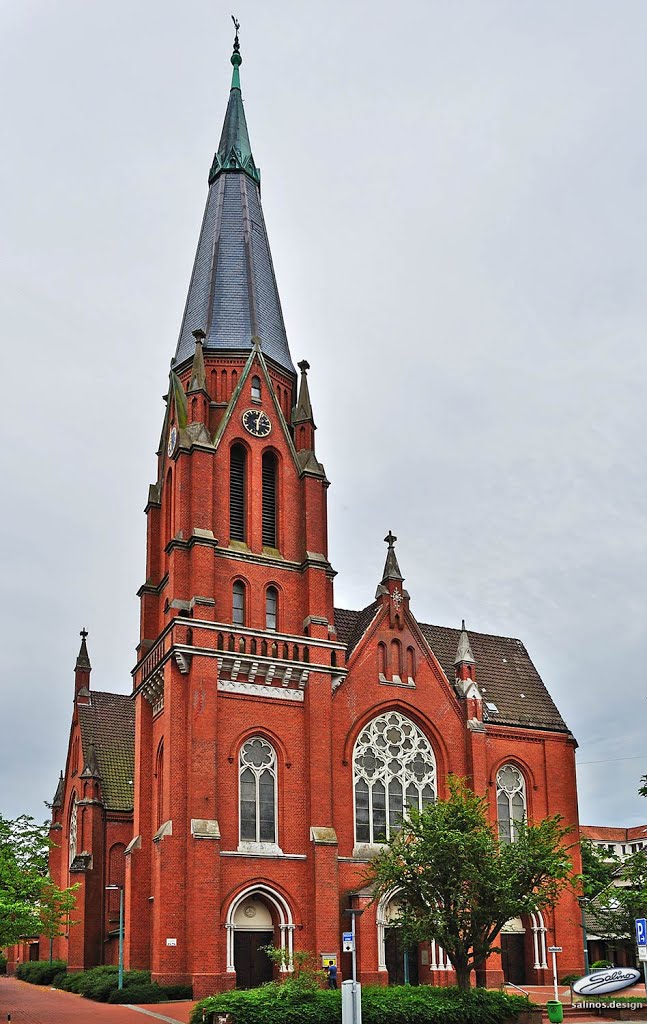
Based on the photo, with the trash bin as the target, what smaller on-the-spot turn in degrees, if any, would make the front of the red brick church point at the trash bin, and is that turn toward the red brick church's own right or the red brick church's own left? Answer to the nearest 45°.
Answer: approximately 45° to the red brick church's own left

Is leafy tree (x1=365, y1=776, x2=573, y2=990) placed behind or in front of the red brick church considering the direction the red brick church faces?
in front

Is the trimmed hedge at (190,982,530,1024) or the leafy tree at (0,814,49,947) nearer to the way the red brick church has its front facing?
the trimmed hedge

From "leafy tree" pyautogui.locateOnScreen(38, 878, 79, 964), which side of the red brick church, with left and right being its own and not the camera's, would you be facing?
right

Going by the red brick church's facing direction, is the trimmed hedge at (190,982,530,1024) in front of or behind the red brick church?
in front

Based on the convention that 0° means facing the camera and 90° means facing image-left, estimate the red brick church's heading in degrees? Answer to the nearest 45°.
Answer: approximately 0°

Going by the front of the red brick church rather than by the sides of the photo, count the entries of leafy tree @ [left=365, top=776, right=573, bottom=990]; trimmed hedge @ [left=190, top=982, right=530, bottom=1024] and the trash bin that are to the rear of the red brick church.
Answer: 0

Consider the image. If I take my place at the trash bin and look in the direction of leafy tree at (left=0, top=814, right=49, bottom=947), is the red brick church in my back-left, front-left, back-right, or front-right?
front-right

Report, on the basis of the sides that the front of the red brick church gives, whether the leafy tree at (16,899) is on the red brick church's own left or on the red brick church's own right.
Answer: on the red brick church's own right
